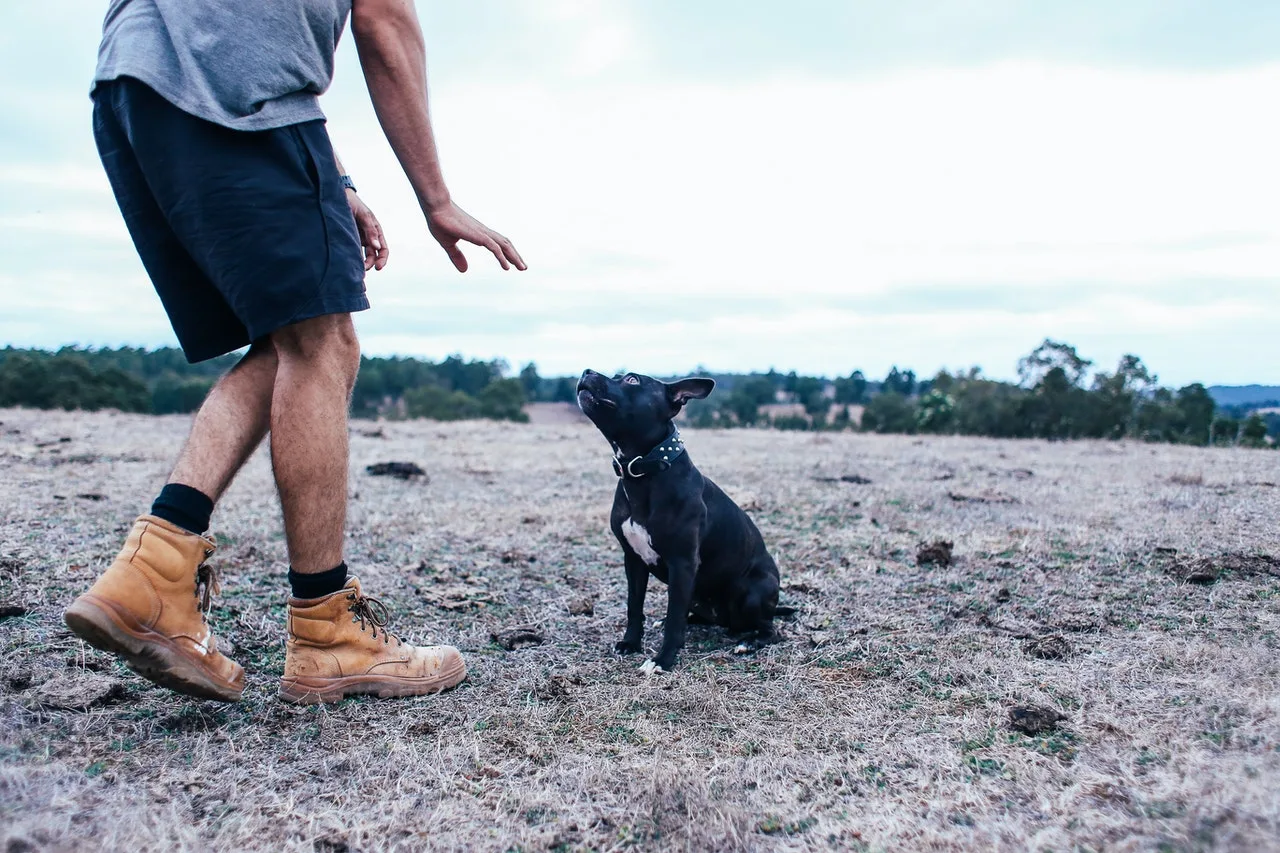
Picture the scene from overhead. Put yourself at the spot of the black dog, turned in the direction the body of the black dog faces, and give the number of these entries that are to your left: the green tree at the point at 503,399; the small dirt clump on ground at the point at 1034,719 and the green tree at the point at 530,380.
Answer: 1

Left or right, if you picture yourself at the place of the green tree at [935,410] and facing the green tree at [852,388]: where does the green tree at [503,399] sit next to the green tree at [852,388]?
left

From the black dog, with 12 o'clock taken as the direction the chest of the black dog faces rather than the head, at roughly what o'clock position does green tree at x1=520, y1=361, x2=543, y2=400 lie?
The green tree is roughly at 4 o'clock from the black dog.

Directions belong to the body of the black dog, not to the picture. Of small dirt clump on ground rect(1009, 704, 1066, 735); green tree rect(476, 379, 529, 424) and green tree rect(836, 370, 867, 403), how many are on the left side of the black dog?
1

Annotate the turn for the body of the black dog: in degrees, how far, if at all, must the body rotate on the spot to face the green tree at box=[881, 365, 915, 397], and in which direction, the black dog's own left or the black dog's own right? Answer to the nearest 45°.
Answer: approximately 135° to the black dog's own right

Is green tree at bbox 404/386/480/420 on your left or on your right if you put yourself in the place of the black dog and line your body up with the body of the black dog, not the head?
on your right

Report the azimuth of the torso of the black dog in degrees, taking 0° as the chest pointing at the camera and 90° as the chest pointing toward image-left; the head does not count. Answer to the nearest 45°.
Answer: approximately 45°

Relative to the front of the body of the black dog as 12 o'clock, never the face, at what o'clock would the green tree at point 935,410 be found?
The green tree is roughly at 5 o'clock from the black dog.

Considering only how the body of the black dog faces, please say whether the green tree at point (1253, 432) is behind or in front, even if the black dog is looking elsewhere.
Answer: behind

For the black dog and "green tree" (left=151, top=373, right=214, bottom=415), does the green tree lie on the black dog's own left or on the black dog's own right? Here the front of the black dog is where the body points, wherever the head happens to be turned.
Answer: on the black dog's own right

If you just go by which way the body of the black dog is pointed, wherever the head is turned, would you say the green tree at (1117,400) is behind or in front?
behind

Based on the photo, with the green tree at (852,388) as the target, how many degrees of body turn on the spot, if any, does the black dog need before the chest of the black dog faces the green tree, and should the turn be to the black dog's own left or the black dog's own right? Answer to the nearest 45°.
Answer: approximately 135° to the black dog's own right

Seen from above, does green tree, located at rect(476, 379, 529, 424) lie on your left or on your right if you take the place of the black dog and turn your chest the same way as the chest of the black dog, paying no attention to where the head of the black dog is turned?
on your right
